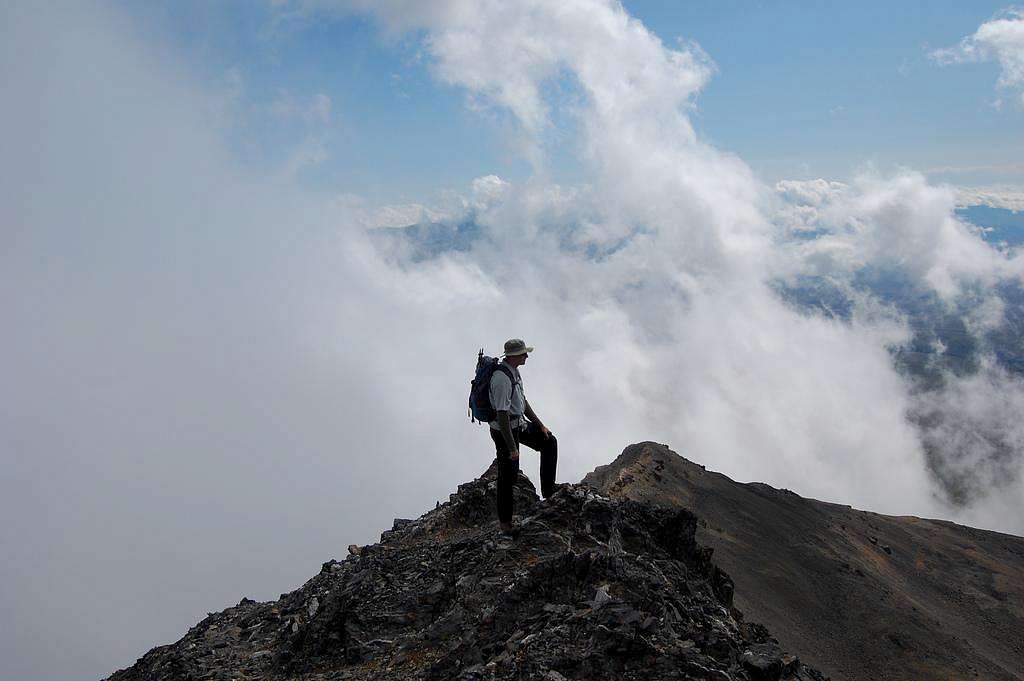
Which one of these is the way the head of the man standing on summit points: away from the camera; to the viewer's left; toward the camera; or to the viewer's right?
to the viewer's right

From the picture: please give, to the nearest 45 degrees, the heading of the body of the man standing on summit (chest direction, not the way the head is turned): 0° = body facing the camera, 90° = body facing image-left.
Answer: approximately 270°
